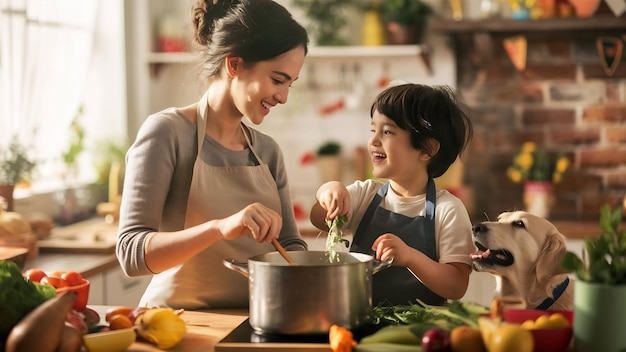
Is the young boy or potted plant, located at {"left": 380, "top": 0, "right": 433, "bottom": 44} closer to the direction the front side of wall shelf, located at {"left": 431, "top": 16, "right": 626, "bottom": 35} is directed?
the young boy

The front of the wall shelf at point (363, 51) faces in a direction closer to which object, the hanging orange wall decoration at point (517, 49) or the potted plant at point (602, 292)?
the potted plant

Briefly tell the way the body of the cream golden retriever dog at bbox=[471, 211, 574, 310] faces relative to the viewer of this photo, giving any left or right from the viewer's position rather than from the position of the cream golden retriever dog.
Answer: facing to the left of the viewer

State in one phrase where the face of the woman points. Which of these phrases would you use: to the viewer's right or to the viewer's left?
to the viewer's right

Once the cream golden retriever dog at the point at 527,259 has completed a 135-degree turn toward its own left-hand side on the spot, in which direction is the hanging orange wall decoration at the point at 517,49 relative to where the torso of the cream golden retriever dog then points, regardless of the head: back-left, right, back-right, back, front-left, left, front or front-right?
back-left

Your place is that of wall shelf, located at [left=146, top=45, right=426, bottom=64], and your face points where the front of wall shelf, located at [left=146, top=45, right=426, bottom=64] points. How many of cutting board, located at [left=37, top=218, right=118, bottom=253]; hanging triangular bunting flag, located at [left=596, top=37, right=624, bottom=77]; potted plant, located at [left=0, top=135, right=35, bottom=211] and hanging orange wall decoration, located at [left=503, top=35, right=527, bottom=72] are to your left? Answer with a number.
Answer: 2

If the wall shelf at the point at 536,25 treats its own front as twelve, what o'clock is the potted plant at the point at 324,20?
The potted plant is roughly at 3 o'clock from the wall shelf.

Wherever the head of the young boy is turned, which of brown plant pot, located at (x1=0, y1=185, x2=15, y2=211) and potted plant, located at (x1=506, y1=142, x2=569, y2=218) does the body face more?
the brown plant pot

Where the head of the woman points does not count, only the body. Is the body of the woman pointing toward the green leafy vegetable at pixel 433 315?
yes

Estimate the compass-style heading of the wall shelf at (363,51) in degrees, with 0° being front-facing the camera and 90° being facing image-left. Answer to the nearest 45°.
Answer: approximately 0°

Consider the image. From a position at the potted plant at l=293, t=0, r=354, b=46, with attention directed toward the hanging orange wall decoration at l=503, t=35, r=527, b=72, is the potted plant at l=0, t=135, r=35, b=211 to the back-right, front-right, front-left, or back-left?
back-right

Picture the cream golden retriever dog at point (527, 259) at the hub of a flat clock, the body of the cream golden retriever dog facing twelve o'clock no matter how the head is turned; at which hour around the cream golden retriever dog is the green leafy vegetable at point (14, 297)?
The green leafy vegetable is roughly at 11 o'clock from the cream golden retriever dog.
